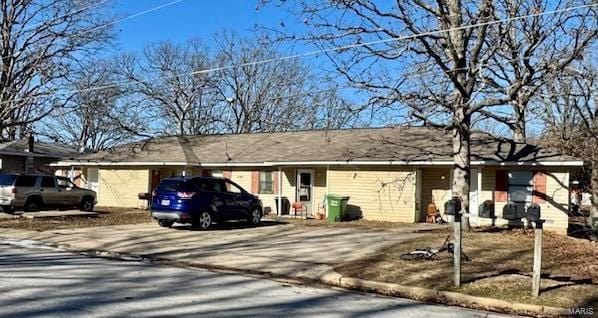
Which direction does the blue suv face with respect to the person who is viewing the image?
facing away from the viewer and to the right of the viewer

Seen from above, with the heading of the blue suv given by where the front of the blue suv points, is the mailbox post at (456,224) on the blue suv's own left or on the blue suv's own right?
on the blue suv's own right

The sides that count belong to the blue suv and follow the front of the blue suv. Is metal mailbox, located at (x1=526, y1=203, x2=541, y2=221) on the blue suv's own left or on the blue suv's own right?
on the blue suv's own right

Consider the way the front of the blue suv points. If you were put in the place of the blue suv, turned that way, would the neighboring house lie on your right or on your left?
on your left

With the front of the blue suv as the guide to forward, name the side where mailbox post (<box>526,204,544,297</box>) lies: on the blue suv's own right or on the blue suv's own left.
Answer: on the blue suv's own right

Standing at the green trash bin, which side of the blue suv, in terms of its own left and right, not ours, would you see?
front
